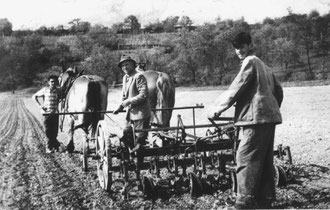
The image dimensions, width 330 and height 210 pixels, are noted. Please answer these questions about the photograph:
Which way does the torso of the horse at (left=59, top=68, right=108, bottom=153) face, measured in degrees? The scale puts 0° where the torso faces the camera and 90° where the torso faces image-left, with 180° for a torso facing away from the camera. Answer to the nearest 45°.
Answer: approximately 135°

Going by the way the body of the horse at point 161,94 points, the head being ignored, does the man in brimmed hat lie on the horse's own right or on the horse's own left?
on the horse's own left

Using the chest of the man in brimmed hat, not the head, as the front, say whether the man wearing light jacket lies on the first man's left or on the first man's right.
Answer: on the first man's left

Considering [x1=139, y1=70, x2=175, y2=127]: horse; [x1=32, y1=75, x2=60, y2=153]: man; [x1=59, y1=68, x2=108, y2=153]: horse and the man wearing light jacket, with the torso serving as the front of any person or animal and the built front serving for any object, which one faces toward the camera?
the man

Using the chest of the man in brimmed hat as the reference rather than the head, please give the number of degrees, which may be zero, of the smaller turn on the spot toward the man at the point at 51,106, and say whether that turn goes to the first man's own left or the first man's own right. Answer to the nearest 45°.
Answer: approximately 90° to the first man's own right

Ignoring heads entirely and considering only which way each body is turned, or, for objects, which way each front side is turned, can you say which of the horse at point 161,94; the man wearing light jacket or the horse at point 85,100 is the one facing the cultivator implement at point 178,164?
the man wearing light jacket

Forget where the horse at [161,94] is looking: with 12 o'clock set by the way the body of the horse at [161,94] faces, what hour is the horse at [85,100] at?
the horse at [85,100] is roughly at 10 o'clock from the horse at [161,94].

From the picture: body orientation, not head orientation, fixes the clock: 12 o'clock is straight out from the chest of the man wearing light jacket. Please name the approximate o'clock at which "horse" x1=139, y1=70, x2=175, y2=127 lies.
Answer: The horse is roughly at 1 o'clock from the man wearing light jacket.

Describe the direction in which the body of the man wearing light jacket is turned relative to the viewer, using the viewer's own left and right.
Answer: facing away from the viewer and to the left of the viewer

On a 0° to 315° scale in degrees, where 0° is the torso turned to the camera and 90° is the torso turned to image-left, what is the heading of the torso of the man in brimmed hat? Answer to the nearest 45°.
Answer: approximately 45°

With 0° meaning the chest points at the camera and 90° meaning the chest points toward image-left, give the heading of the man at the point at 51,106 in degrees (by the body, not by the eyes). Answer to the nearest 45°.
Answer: approximately 0°

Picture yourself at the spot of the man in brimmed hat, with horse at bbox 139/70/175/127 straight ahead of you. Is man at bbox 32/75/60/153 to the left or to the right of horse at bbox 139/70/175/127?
left

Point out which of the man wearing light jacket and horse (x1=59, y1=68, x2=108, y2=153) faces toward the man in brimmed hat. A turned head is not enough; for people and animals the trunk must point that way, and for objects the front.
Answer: the man wearing light jacket
